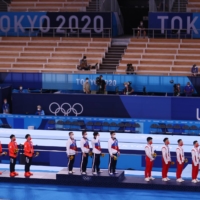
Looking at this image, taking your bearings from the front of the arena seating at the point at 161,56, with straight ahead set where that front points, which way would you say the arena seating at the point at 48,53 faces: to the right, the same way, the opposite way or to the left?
the same way

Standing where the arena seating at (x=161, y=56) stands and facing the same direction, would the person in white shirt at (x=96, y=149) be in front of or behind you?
in front

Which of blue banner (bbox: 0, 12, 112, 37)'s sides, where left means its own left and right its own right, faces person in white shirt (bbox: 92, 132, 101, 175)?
front

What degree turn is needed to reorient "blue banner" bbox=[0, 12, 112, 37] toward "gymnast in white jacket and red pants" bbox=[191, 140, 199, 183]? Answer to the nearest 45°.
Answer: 0° — it already faces them

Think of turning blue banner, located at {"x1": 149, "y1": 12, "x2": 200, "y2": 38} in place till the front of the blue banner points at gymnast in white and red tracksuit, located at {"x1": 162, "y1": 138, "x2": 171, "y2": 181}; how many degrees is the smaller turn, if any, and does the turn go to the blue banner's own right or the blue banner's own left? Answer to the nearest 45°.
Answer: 0° — it already faces them

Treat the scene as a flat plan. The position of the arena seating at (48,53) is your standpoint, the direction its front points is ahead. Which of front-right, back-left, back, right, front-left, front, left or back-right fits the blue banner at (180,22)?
left

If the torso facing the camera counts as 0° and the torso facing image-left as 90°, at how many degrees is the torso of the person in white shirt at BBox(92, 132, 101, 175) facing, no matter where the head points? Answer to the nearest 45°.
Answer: approximately 315°

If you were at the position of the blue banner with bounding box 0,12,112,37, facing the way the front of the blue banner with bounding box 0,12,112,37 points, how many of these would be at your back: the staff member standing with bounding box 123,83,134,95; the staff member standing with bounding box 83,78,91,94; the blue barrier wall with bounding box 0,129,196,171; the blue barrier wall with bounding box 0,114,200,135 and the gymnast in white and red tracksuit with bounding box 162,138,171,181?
0

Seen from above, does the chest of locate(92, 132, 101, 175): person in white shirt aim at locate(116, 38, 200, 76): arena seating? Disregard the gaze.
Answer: no

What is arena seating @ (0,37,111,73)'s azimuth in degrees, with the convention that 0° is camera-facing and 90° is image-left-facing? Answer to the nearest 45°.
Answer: approximately 0°

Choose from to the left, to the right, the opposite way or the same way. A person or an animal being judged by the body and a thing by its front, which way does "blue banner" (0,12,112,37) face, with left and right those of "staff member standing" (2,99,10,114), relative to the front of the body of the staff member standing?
the same way

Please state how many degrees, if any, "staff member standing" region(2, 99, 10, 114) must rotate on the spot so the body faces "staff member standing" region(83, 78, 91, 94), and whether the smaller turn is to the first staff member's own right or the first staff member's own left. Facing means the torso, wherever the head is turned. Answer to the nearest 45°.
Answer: approximately 90° to the first staff member's own left

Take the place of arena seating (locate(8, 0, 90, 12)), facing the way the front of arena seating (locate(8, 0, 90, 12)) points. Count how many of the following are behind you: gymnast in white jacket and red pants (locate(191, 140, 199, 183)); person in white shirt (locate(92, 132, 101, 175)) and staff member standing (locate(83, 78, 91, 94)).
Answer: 0

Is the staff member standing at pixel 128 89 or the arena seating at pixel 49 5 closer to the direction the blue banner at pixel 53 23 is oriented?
the staff member standing

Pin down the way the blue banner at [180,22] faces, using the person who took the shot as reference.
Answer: facing the viewer

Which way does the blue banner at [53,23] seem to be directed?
toward the camera
